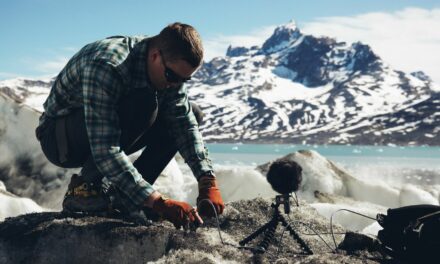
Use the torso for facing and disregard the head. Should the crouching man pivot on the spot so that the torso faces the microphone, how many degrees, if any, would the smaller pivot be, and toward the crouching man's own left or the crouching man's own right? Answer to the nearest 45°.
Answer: approximately 45° to the crouching man's own left

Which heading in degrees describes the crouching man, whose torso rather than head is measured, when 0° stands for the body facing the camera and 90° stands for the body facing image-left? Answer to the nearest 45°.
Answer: approximately 315°

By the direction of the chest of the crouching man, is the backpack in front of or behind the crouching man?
in front
